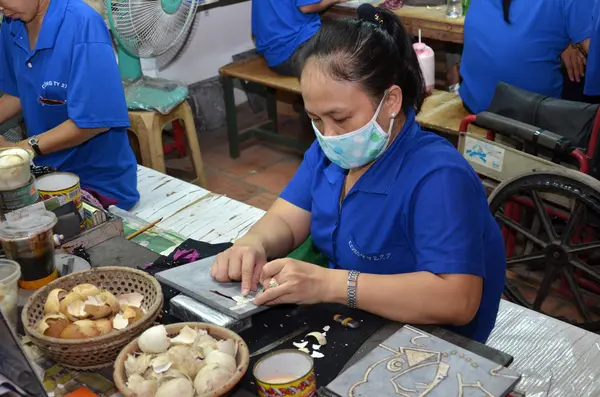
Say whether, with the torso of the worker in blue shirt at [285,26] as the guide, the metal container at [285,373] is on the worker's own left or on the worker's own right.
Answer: on the worker's own right

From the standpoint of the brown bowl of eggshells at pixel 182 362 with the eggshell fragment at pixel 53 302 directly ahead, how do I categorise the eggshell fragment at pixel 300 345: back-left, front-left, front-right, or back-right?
back-right

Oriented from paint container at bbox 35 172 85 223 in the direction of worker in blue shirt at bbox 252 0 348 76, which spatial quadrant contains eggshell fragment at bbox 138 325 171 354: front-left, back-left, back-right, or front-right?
back-right
